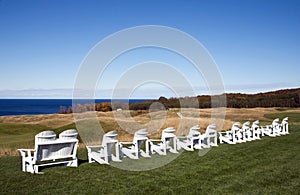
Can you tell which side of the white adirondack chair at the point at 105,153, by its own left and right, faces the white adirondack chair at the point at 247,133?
right
